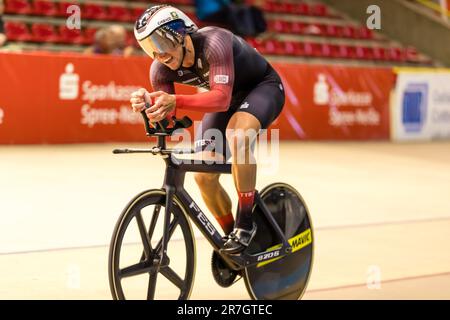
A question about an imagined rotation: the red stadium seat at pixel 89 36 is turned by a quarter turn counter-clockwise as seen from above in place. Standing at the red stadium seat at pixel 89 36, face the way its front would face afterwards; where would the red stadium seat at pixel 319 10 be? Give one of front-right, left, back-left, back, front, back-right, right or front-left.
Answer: front-left

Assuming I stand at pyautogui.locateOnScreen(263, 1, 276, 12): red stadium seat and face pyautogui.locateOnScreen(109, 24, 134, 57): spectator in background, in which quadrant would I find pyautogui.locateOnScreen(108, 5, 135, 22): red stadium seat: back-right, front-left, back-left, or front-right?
front-right

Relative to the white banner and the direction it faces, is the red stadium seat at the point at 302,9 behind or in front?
behind

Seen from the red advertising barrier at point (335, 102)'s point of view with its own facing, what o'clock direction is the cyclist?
The cyclist is roughly at 12 o'clock from the red advertising barrier.

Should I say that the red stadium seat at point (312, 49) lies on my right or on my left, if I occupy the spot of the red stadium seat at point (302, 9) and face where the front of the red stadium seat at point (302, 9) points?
on my left

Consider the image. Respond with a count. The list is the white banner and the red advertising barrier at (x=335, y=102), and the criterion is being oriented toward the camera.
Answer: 2

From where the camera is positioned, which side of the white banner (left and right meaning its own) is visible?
front

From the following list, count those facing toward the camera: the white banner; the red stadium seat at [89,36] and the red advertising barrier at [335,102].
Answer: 3

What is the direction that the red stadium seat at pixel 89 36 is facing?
toward the camera

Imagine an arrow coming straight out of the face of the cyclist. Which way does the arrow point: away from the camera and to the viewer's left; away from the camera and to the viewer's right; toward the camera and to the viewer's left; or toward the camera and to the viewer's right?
toward the camera and to the viewer's left

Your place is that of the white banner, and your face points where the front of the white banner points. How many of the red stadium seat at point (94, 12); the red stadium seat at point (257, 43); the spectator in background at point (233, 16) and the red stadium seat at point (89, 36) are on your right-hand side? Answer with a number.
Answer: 4
